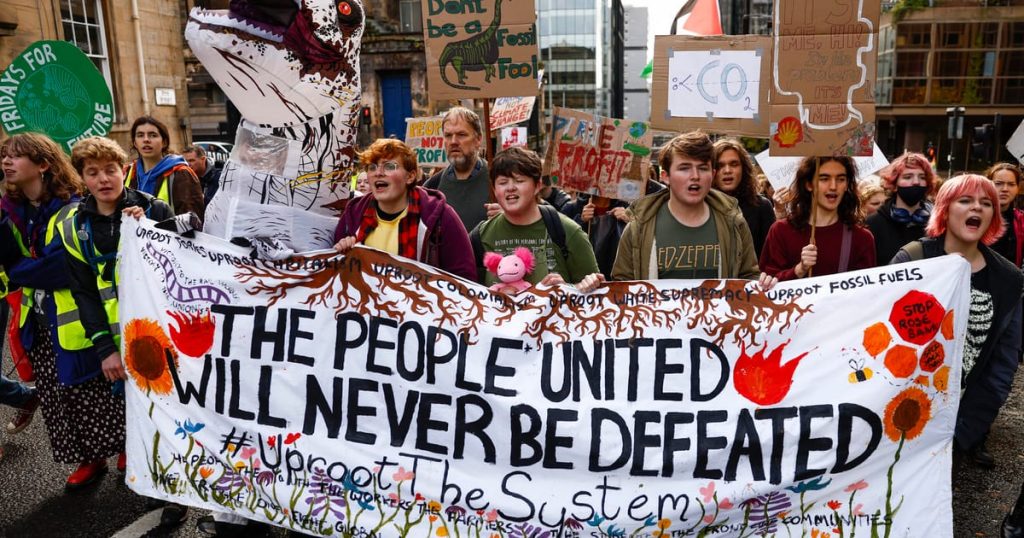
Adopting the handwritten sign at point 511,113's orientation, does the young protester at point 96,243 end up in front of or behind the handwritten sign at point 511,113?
in front

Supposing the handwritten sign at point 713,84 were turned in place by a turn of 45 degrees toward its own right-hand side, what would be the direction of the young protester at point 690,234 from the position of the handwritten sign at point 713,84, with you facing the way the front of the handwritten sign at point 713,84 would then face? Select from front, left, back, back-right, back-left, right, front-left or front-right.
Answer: front-left

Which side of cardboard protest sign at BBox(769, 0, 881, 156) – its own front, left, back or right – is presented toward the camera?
front

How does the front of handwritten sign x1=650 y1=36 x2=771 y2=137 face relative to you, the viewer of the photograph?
facing the viewer

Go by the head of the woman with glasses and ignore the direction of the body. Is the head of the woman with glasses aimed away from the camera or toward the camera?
toward the camera

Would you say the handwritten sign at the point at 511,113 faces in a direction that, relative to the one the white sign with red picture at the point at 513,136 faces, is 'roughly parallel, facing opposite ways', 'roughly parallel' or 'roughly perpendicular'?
roughly parallel

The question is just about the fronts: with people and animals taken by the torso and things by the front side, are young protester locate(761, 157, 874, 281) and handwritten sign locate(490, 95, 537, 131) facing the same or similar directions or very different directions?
same or similar directions

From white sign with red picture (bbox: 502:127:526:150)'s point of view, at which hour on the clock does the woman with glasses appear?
The woman with glasses is roughly at 12 o'clock from the white sign with red picture.

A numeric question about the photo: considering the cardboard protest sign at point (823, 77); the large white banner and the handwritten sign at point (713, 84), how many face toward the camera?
3

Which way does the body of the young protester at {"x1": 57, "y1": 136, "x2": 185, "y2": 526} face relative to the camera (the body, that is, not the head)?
toward the camera
